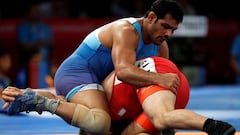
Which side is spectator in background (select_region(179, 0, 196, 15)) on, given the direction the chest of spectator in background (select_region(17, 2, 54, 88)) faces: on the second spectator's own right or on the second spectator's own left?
on the second spectator's own left

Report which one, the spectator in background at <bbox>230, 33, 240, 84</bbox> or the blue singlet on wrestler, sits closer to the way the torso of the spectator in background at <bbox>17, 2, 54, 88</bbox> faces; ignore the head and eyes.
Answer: the blue singlet on wrestler

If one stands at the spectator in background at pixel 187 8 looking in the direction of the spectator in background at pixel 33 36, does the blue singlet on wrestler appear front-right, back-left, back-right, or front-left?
front-left

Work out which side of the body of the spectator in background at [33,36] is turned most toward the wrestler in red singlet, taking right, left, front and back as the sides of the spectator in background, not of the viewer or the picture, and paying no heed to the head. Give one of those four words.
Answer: front

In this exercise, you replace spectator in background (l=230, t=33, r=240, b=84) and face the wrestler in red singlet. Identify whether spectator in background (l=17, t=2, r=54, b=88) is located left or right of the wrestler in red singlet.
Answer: right

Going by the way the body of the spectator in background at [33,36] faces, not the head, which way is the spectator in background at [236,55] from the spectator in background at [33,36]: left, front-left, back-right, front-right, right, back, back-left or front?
left

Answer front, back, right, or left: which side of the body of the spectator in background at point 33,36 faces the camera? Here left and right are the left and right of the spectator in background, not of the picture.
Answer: front

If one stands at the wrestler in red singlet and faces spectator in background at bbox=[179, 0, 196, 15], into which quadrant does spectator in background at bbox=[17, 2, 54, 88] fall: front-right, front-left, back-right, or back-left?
front-left

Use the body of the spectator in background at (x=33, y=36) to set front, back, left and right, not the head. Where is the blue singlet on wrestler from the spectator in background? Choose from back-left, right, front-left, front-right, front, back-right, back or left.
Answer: front
